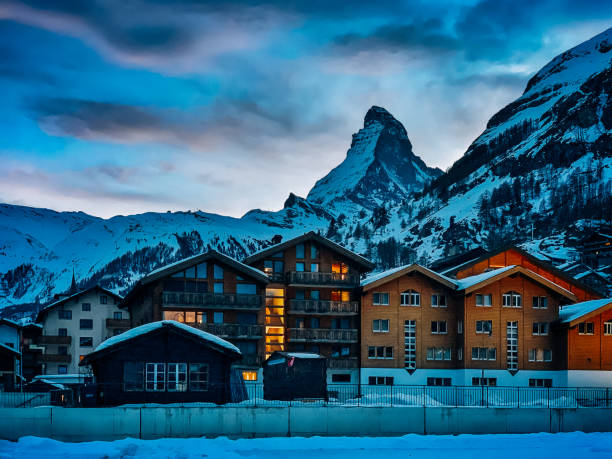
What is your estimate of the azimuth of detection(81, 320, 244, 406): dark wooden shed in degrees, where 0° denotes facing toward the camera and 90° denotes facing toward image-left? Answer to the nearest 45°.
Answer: approximately 0°
